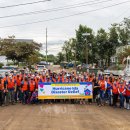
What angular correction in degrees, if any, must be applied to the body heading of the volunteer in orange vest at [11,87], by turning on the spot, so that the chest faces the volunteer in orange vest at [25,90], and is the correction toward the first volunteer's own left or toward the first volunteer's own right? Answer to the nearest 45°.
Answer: approximately 90° to the first volunteer's own left

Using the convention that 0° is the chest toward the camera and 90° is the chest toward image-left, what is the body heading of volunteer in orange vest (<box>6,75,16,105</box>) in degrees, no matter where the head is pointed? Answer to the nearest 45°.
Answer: approximately 0°

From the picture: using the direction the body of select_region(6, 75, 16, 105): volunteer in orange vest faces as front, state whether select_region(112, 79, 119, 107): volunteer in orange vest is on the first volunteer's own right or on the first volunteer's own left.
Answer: on the first volunteer's own left

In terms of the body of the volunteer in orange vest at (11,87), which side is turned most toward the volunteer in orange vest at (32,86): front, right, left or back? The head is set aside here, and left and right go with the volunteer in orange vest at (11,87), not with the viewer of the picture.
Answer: left

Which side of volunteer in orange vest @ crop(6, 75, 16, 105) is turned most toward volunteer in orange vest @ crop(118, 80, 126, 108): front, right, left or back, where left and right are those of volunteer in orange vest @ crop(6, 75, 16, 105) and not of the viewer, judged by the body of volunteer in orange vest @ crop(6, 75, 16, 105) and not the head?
left
